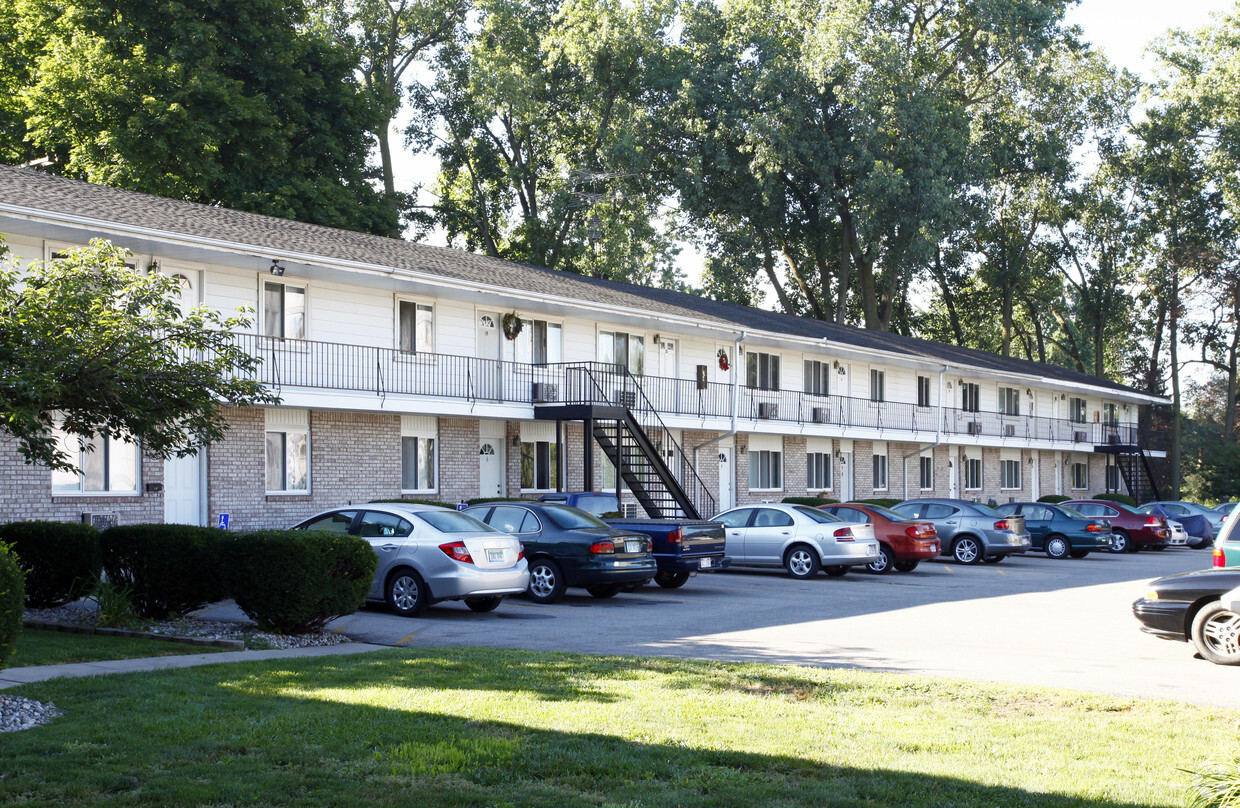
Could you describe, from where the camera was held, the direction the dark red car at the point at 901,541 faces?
facing away from the viewer and to the left of the viewer

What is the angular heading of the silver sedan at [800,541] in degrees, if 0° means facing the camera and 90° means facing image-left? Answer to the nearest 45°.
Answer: approximately 135°

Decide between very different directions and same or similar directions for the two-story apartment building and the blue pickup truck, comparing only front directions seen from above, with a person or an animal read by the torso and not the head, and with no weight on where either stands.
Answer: very different directions

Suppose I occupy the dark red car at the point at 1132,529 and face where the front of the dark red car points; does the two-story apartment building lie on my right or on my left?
on my left

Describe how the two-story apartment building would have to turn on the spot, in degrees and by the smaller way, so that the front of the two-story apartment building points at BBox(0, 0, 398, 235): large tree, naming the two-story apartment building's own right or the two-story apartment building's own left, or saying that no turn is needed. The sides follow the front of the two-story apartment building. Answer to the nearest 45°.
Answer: approximately 180°

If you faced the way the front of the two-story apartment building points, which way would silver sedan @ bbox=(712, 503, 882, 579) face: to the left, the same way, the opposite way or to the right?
the opposite way

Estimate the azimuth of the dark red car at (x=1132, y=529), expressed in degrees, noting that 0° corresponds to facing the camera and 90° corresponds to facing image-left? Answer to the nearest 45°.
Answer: approximately 135°
